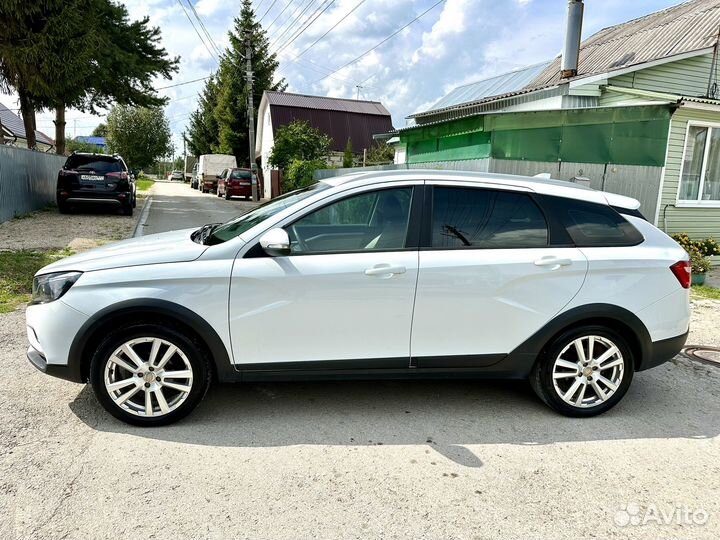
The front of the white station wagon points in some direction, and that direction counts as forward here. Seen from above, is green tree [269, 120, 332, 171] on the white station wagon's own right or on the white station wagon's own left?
on the white station wagon's own right

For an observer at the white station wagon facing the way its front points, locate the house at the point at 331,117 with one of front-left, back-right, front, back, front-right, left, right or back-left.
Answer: right

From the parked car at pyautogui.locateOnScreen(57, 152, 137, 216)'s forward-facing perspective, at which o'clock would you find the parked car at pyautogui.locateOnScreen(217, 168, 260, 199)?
the parked car at pyautogui.locateOnScreen(217, 168, 260, 199) is roughly at 1 o'clock from the parked car at pyautogui.locateOnScreen(57, 152, 137, 216).

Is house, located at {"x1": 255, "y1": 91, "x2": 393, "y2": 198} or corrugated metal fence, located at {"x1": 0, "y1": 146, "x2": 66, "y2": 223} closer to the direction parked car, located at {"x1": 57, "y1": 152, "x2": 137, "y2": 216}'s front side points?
the house

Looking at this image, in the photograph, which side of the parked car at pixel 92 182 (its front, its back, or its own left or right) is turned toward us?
back

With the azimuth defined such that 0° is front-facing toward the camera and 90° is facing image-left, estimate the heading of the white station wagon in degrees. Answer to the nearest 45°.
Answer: approximately 90°

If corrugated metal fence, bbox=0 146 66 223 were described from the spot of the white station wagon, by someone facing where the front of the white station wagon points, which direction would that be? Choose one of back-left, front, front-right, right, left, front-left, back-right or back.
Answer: front-right

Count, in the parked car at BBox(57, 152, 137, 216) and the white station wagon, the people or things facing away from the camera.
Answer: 1

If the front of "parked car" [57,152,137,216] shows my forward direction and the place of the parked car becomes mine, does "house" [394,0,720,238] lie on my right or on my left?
on my right

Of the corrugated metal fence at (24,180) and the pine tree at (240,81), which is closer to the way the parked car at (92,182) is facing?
the pine tree

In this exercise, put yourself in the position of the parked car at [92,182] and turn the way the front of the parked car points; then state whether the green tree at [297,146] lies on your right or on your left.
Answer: on your right

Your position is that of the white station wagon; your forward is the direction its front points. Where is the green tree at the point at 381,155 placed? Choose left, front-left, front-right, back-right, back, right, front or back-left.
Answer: right

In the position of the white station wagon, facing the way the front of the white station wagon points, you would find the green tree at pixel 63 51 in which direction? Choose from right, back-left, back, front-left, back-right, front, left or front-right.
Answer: front-right

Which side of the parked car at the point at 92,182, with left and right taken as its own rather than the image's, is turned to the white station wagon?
back
